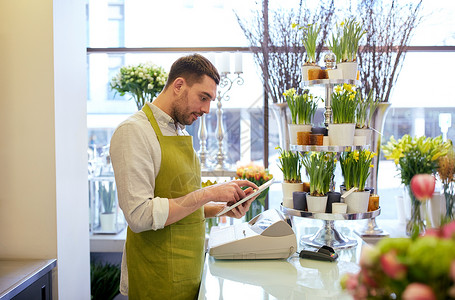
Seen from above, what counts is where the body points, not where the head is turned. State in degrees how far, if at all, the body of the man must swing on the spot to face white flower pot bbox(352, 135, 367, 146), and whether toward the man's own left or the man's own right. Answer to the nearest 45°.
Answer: approximately 45° to the man's own left

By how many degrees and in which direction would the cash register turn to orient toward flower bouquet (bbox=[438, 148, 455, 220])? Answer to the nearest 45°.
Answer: approximately 135° to its right

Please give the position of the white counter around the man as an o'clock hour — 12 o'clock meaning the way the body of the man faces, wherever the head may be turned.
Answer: The white counter is roughly at 11 o'clock from the man.

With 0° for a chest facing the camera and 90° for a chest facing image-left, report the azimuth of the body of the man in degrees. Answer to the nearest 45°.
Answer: approximately 315°

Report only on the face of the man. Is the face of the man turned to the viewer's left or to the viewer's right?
to the viewer's right

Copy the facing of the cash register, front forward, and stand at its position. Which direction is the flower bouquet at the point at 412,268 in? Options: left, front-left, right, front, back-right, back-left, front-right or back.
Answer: left

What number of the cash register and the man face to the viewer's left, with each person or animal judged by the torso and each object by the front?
1

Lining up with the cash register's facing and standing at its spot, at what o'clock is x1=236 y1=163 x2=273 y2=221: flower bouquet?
The flower bouquet is roughly at 3 o'clock from the cash register.

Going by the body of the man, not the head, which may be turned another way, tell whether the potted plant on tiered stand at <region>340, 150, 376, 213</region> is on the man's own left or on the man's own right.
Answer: on the man's own left

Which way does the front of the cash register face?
to the viewer's left

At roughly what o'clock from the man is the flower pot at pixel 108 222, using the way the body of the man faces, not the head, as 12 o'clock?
The flower pot is roughly at 7 o'clock from the man.
